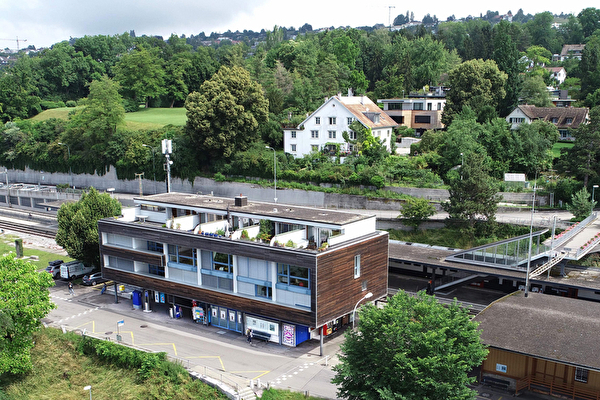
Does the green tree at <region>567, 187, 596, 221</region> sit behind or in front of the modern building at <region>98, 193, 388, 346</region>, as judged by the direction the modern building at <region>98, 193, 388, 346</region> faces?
behind

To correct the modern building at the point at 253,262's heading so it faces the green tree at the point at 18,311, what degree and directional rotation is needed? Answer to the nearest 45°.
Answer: approximately 45° to its right

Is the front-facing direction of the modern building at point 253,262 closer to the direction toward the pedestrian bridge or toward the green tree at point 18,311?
the green tree

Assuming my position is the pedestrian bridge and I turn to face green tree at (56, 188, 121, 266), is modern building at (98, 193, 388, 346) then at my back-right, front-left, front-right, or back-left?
front-left

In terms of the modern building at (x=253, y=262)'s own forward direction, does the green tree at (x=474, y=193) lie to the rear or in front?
to the rear

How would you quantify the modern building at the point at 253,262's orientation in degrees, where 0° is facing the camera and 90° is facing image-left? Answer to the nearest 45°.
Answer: approximately 45°

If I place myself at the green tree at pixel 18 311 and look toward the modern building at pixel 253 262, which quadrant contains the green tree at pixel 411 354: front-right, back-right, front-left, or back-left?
front-right

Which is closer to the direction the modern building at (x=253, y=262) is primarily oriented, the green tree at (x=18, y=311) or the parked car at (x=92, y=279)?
the green tree

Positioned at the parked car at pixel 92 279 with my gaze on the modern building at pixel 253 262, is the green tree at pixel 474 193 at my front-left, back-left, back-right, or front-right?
front-left

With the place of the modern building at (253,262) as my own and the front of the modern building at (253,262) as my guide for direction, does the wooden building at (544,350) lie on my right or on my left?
on my left

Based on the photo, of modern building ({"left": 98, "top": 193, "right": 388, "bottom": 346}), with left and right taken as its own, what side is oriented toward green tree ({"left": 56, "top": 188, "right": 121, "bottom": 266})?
right

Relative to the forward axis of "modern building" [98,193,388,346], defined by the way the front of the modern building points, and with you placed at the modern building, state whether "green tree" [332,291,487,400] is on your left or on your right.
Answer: on your left

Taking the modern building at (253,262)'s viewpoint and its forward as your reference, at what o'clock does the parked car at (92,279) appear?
The parked car is roughly at 3 o'clock from the modern building.
